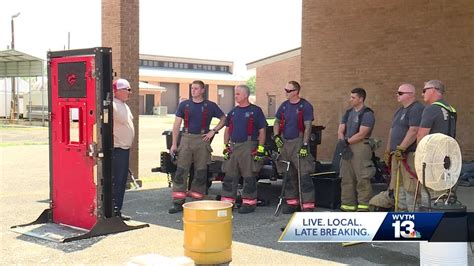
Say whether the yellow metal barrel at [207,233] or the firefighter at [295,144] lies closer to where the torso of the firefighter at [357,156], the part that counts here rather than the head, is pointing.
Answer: the yellow metal barrel

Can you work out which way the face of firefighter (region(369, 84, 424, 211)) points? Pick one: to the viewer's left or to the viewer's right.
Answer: to the viewer's left

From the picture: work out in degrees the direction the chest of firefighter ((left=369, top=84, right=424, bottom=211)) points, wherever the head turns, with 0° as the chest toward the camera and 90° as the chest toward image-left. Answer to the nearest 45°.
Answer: approximately 45°

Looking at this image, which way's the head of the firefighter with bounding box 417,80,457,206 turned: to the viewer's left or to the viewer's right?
to the viewer's left

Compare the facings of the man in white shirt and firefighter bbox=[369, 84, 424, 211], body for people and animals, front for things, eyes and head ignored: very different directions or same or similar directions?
very different directions

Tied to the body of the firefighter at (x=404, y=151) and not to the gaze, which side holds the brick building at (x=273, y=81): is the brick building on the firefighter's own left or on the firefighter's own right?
on the firefighter's own right

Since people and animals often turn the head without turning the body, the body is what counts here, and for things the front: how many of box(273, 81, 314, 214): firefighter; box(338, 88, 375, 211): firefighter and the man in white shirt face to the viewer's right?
1

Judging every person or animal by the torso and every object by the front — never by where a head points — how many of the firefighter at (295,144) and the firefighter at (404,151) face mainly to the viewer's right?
0

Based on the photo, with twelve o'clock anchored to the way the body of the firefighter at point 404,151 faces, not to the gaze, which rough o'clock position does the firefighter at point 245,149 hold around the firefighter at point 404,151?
the firefighter at point 245,149 is roughly at 2 o'clock from the firefighter at point 404,151.

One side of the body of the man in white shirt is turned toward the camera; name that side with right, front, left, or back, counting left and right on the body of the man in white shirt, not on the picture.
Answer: right

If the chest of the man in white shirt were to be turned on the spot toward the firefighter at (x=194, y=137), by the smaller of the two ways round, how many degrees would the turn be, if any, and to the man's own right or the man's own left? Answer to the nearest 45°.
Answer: approximately 45° to the man's own left

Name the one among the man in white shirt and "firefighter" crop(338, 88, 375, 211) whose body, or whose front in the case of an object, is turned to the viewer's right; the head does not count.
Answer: the man in white shirt

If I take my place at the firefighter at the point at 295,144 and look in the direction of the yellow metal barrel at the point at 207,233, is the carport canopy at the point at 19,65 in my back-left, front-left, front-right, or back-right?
back-right

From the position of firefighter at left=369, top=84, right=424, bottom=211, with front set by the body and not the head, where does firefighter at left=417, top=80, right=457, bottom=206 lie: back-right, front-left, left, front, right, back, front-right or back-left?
left

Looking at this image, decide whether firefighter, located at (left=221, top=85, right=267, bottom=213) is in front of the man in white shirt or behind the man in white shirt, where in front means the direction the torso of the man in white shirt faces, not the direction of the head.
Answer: in front
